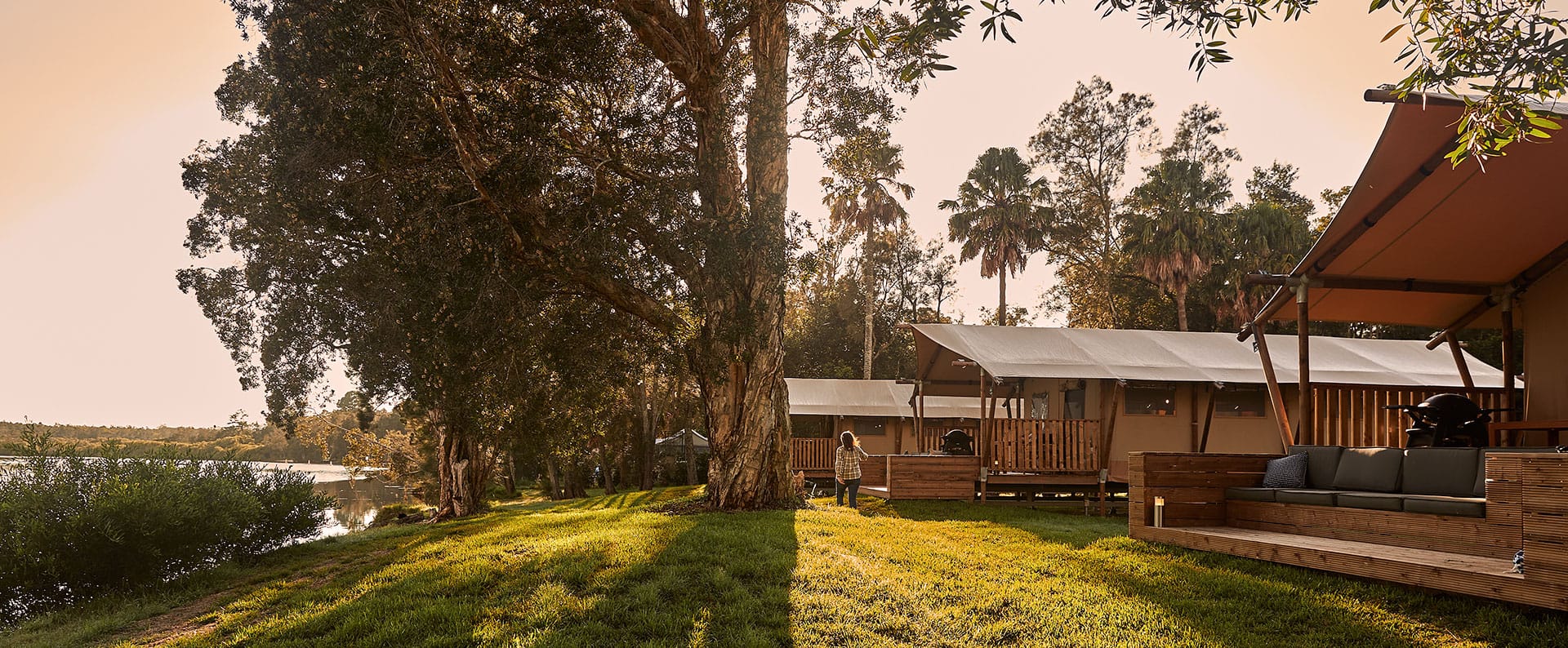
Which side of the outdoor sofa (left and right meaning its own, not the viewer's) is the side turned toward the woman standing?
right

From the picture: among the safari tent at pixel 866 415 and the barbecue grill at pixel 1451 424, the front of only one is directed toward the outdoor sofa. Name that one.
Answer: the barbecue grill

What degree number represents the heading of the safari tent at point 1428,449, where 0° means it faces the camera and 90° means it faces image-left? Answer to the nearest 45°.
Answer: approximately 90°

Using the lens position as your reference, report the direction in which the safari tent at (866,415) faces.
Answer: facing to the left of the viewer

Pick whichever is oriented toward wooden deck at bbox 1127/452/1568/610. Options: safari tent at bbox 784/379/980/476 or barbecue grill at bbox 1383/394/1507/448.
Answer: the barbecue grill

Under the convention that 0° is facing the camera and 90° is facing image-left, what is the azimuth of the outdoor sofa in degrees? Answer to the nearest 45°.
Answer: approximately 45°

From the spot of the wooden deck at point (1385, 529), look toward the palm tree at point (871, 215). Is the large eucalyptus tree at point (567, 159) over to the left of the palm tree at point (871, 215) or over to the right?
left
